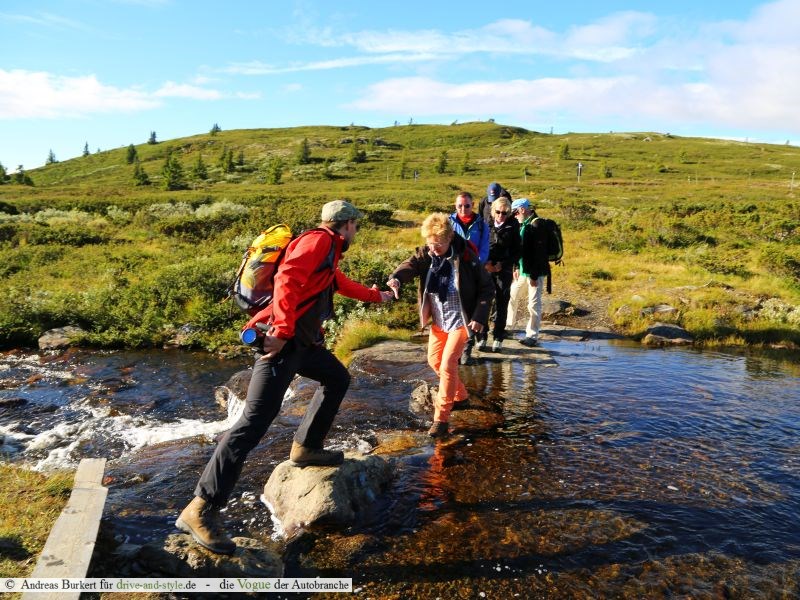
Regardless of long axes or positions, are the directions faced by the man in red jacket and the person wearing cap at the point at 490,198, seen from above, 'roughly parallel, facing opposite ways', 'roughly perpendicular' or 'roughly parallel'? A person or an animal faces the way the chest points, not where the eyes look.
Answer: roughly perpendicular

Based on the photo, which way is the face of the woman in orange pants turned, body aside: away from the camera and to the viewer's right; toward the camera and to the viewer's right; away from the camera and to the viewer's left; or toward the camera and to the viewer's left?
toward the camera and to the viewer's left

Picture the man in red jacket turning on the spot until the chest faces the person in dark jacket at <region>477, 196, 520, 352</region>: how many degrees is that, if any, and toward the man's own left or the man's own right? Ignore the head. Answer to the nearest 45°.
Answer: approximately 45° to the man's own left

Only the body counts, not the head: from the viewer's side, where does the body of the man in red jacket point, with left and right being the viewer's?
facing to the right of the viewer

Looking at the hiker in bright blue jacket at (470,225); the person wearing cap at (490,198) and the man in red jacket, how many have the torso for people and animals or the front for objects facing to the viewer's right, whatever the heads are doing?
1

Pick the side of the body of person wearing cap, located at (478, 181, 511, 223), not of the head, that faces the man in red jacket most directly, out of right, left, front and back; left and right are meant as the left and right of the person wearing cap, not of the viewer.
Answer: front

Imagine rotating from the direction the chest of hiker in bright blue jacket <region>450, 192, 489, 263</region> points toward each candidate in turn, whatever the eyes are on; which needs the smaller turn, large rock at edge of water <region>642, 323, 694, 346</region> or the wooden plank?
the wooden plank

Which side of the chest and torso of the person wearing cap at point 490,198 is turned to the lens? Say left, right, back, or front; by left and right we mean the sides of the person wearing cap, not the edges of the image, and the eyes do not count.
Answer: front

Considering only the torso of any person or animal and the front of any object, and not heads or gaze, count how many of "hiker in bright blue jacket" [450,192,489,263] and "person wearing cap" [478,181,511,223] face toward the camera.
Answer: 2

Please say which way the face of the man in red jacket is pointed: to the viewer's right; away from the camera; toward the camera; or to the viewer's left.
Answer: to the viewer's right

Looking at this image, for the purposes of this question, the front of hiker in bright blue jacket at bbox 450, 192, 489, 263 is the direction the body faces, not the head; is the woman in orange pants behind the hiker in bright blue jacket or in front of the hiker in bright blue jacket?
in front
